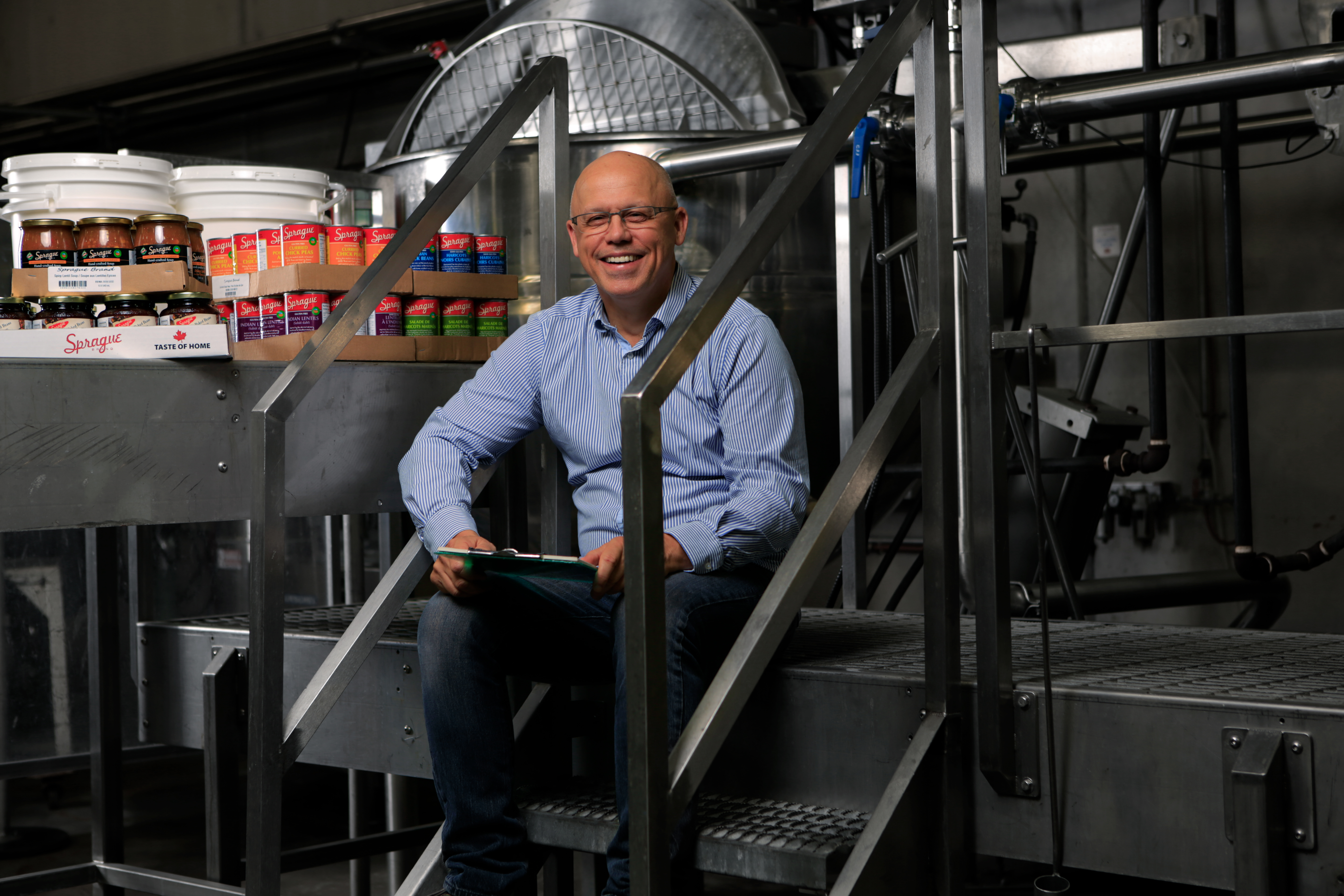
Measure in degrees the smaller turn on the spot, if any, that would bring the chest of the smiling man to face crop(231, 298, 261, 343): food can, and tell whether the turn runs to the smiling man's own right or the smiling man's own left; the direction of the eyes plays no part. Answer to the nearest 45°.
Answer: approximately 90° to the smiling man's own right

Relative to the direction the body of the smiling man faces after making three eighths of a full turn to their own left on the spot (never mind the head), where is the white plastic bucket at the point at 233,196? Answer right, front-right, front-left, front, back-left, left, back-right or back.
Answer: back-left

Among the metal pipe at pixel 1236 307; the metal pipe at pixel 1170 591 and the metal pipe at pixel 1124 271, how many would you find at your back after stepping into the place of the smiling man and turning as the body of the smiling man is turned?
3

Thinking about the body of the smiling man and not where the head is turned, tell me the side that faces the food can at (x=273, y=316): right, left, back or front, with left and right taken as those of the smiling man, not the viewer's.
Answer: right

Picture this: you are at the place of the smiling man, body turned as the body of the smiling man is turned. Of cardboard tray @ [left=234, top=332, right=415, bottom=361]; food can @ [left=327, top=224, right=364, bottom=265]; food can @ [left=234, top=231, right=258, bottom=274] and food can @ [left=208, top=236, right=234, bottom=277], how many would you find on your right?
4

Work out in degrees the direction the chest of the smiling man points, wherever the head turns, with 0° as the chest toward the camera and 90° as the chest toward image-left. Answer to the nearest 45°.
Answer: approximately 45°

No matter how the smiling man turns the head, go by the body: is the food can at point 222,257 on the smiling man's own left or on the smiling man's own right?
on the smiling man's own right

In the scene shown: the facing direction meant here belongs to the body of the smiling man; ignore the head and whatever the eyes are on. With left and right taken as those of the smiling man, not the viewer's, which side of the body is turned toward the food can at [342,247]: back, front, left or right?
right

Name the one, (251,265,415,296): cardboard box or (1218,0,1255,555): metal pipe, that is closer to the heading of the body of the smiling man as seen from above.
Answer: the cardboard box

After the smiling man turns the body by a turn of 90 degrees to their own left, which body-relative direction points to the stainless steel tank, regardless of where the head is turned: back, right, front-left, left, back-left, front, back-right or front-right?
back-left

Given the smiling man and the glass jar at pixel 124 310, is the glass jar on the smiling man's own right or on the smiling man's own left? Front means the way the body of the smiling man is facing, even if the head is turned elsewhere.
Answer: on the smiling man's own right

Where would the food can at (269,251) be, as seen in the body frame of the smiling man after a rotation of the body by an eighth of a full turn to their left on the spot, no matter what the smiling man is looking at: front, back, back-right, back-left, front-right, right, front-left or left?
back-right

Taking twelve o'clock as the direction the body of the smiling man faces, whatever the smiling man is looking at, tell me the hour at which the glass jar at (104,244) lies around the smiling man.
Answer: The glass jar is roughly at 2 o'clock from the smiling man.
